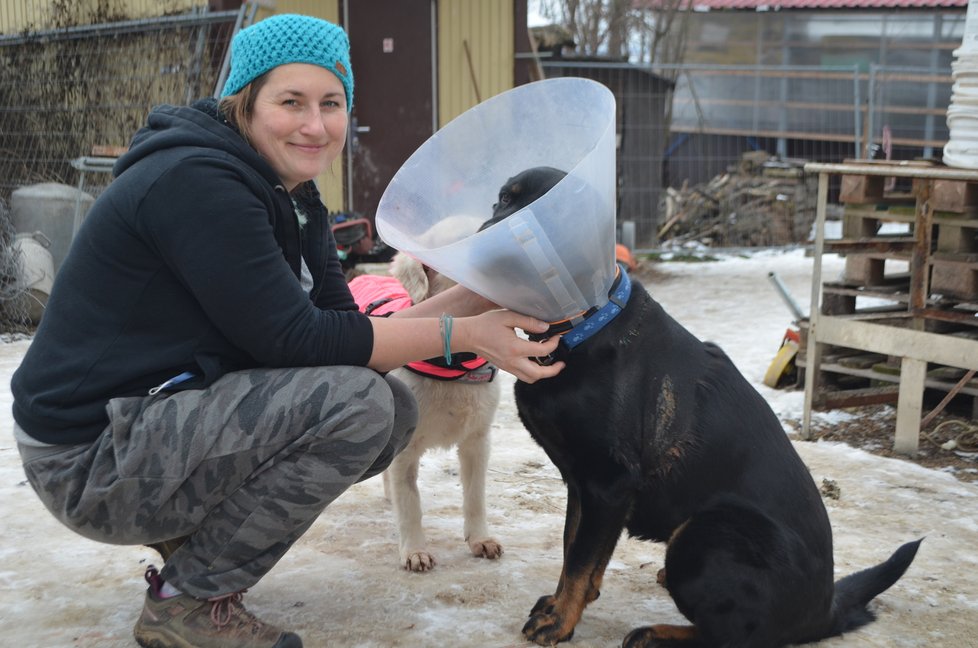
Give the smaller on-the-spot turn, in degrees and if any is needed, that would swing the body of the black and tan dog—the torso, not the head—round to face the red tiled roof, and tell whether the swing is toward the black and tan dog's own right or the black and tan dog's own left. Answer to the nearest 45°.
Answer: approximately 90° to the black and tan dog's own right

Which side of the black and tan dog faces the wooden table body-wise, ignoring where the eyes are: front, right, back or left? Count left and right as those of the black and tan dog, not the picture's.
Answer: right

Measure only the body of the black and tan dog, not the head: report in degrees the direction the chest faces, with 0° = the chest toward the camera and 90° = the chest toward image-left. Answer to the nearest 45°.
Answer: approximately 90°

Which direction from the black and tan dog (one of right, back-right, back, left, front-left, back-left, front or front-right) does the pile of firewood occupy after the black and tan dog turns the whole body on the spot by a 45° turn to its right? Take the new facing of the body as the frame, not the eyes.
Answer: front-right

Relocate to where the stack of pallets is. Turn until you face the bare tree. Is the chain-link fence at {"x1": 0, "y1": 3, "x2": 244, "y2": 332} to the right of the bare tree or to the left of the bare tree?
left
